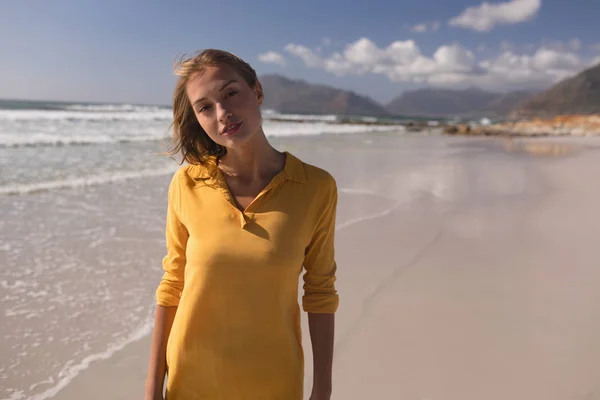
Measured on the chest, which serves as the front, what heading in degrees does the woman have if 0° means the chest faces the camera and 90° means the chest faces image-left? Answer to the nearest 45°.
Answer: approximately 0°
